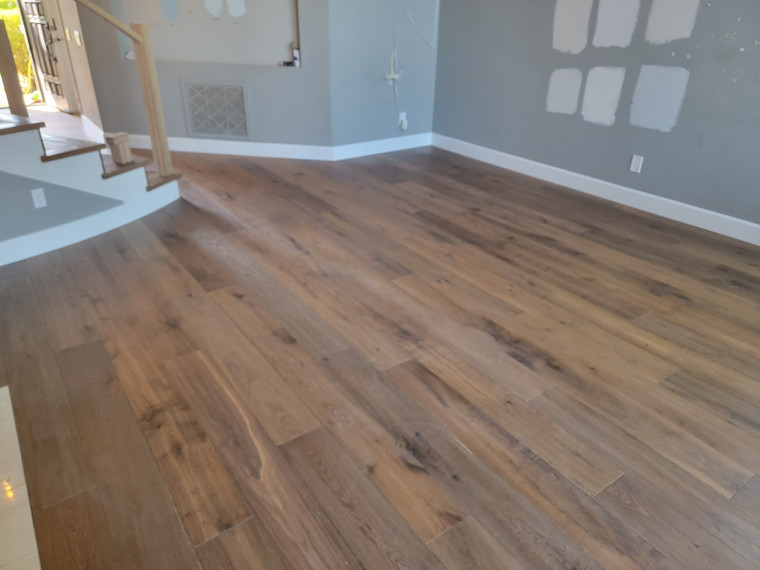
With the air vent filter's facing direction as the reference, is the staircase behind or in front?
in front

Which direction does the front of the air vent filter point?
toward the camera

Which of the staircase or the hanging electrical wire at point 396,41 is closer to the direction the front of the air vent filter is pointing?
the staircase

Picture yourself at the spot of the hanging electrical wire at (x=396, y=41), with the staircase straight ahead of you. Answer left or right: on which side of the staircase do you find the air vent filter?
right

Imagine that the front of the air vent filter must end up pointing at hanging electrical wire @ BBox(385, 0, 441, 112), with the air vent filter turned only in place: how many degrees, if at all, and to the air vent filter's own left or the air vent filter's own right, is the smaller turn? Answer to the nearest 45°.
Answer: approximately 90° to the air vent filter's own left
